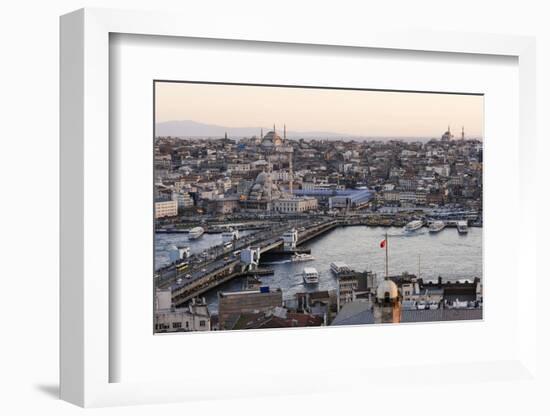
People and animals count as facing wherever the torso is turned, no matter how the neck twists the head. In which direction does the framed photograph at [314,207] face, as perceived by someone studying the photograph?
facing the viewer and to the right of the viewer
